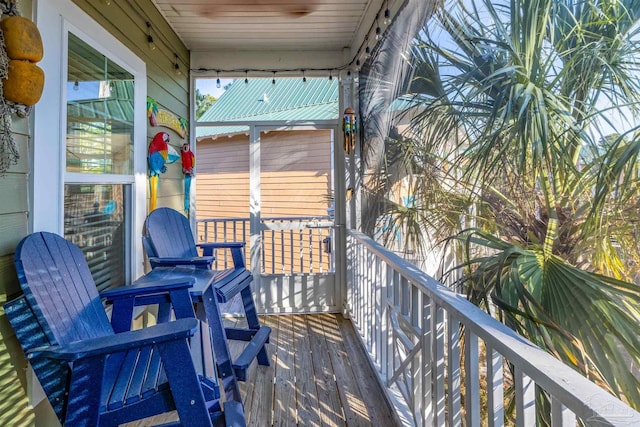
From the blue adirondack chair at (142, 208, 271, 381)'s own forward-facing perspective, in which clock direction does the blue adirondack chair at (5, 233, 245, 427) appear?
the blue adirondack chair at (5, 233, 245, 427) is roughly at 2 o'clock from the blue adirondack chair at (142, 208, 271, 381).

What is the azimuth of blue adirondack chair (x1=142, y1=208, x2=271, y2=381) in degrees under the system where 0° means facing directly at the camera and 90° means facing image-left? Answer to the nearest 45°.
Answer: approximately 315°

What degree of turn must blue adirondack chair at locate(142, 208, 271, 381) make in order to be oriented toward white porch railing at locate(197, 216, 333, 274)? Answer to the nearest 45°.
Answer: approximately 90° to its left

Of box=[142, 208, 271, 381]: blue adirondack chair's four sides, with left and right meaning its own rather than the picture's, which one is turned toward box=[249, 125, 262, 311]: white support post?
left
